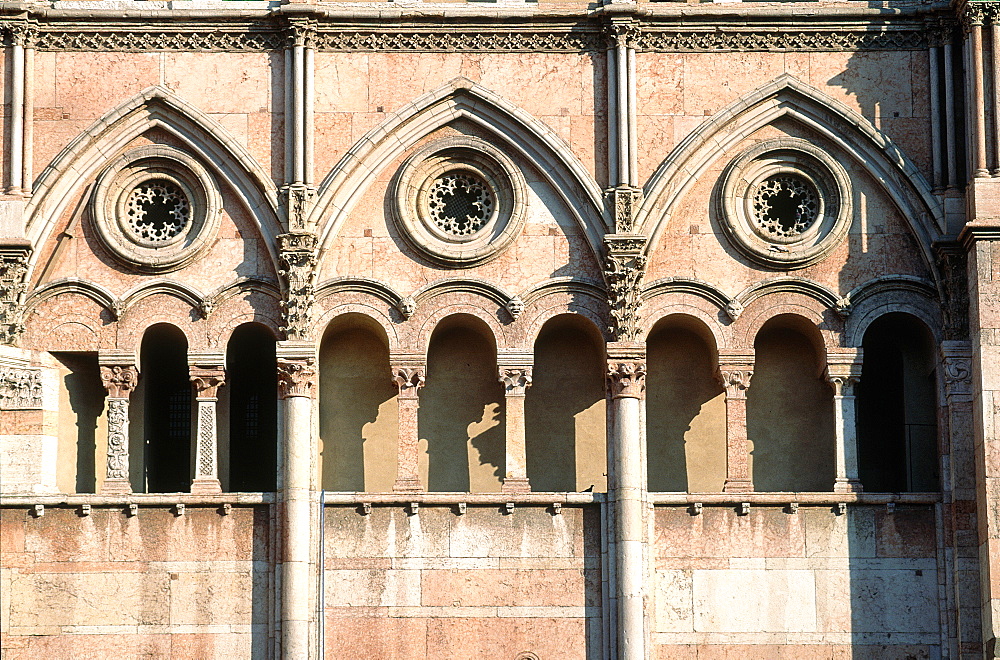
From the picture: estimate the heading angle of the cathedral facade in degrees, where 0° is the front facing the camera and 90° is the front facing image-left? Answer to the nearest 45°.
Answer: approximately 0°
